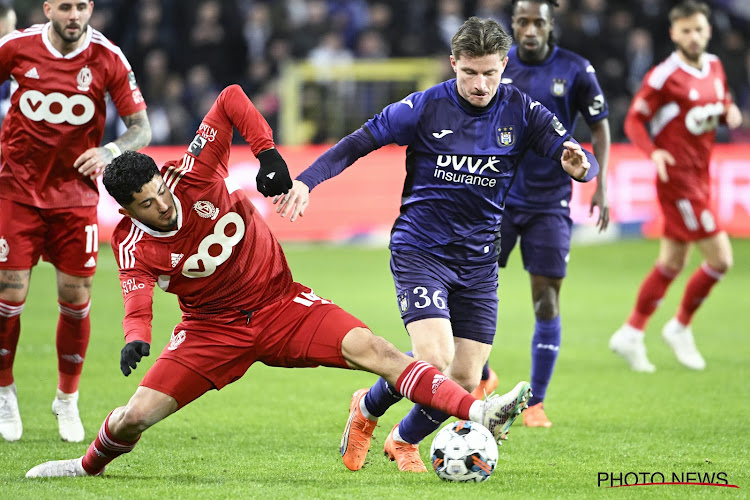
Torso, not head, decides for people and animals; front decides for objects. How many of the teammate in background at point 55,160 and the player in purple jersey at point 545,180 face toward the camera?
2

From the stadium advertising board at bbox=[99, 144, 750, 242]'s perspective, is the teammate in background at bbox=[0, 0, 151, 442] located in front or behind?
in front

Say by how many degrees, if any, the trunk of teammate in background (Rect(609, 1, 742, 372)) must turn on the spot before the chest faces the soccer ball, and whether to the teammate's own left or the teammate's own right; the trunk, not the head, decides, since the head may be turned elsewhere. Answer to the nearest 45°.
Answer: approximately 45° to the teammate's own right

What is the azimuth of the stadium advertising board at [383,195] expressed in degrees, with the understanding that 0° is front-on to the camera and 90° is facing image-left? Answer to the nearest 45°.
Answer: approximately 0°

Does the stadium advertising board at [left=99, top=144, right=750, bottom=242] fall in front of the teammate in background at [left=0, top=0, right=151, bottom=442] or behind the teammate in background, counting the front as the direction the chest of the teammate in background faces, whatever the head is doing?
behind

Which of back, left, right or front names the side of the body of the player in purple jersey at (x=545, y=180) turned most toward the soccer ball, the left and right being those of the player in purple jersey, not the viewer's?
front

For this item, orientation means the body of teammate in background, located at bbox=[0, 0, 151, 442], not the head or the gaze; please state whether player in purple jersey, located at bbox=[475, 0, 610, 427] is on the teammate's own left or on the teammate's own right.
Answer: on the teammate's own left

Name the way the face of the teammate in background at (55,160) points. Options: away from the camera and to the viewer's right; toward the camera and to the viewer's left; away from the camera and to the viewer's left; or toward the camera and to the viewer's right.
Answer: toward the camera and to the viewer's right
